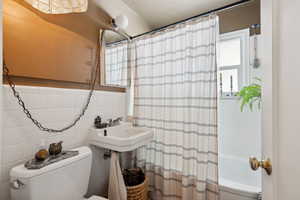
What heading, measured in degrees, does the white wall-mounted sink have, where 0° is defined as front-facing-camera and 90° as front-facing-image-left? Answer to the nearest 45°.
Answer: approximately 315°

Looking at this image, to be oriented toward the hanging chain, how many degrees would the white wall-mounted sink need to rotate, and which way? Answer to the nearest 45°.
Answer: approximately 135° to its right

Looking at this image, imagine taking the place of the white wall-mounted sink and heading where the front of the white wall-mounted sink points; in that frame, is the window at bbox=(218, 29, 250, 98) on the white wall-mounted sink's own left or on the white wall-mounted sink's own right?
on the white wall-mounted sink's own left

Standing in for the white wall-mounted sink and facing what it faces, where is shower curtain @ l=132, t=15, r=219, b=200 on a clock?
The shower curtain is roughly at 10 o'clock from the white wall-mounted sink.

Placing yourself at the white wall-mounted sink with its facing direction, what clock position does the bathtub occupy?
The bathtub is roughly at 10 o'clock from the white wall-mounted sink.
